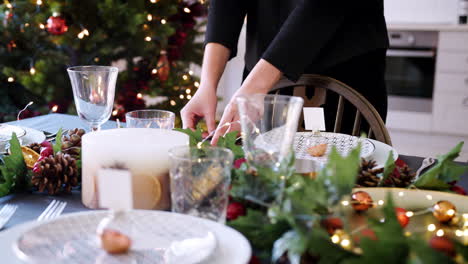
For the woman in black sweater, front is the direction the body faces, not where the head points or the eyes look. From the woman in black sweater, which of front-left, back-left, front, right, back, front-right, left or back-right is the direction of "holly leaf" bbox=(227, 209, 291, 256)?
front-left

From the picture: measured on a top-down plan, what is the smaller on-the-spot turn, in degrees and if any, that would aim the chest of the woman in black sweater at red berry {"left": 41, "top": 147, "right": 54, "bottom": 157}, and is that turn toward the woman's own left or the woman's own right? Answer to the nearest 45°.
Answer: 0° — they already face it

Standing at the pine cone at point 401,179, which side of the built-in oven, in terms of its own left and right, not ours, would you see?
front

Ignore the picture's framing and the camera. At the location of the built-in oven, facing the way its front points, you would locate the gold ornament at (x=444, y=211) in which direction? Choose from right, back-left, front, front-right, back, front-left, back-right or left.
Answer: front

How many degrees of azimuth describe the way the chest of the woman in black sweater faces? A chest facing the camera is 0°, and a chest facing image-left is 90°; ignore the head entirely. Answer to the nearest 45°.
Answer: approximately 45°

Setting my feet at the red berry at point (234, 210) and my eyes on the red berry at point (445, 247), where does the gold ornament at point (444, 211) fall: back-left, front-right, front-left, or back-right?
front-left

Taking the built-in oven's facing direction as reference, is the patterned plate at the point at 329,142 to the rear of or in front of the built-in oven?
in front

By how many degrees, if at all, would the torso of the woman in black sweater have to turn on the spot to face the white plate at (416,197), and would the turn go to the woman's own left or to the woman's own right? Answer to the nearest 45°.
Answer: approximately 45° to the woman's own left

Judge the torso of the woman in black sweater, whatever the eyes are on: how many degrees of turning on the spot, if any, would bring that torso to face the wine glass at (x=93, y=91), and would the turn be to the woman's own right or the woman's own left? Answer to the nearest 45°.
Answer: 0° — they already face it

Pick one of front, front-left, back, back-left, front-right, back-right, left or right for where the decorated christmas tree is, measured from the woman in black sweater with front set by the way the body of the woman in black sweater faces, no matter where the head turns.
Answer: right

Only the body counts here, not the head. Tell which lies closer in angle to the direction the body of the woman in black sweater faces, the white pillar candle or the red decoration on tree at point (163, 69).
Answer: the white pillar candle

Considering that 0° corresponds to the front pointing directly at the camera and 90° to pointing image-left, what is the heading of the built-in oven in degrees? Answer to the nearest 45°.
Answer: approximately 0°

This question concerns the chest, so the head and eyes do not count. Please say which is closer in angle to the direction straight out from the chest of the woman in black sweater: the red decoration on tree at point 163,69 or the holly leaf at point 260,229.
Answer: the holly leaf

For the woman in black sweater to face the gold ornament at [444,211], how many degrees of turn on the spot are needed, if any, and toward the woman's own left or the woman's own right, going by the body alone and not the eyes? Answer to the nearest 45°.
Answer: approximately 45° to the woman's own left
